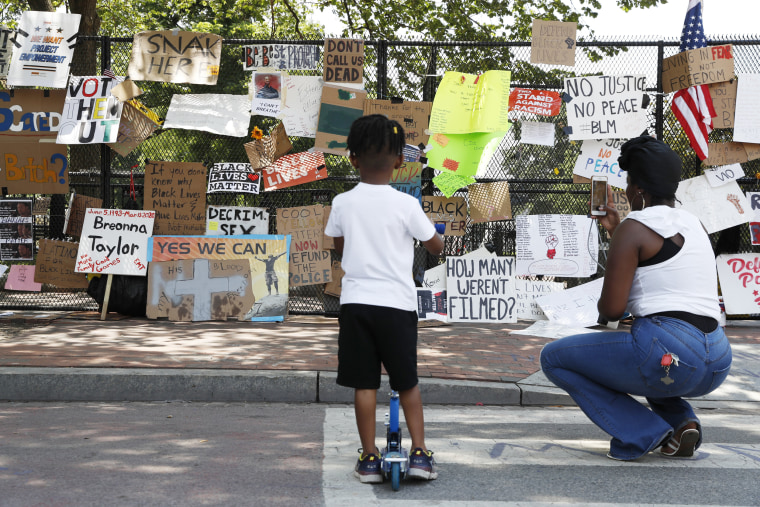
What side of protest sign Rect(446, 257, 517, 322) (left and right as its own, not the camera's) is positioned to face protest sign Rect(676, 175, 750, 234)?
left

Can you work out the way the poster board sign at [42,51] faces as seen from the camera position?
facing the viewer

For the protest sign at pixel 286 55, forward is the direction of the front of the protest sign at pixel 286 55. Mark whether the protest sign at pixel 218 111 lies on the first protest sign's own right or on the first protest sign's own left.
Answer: on the first protest sign's own right

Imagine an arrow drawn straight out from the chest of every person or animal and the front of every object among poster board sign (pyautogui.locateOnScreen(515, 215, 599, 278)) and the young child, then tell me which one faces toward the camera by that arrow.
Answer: the poster board sign

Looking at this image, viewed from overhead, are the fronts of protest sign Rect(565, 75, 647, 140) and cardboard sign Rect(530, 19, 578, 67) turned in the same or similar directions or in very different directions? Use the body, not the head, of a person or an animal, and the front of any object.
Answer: same or similar directions

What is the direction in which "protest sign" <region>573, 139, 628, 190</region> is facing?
toward the camera

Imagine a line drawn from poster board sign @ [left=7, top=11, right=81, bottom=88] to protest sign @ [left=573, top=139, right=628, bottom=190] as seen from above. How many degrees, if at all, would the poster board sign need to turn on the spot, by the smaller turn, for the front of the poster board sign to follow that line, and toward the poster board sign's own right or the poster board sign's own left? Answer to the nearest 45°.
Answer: approximately 90° to the poster board sign's own left

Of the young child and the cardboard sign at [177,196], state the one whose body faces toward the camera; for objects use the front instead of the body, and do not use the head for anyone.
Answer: the cardboard sign

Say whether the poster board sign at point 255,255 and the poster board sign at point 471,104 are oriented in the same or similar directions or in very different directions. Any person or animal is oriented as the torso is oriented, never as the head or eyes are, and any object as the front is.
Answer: same or similar directions

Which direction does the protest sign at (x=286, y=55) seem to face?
toward the camera

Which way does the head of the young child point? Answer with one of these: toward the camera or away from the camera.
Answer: away from the camera

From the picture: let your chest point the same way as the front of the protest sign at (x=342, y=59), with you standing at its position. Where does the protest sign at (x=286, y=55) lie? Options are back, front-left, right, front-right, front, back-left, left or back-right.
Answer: right

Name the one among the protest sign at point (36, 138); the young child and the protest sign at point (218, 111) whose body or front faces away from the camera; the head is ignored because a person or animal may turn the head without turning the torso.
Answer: the young child

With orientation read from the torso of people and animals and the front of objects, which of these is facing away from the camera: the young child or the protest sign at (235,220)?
the young child

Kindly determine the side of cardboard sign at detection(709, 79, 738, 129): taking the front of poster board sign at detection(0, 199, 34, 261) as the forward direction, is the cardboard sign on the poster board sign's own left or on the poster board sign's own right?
on the poster board sign's own left

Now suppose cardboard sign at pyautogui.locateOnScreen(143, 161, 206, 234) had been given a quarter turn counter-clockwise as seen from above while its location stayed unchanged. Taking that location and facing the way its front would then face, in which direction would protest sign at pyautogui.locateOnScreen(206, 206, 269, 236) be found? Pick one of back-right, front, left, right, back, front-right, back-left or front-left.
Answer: front
